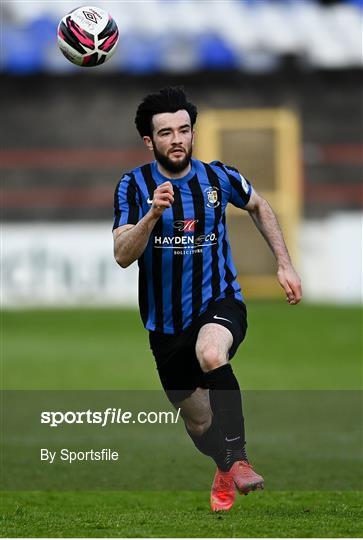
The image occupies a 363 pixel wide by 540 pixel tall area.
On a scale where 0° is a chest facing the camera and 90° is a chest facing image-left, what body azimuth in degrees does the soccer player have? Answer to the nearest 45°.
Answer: approximately 0°
